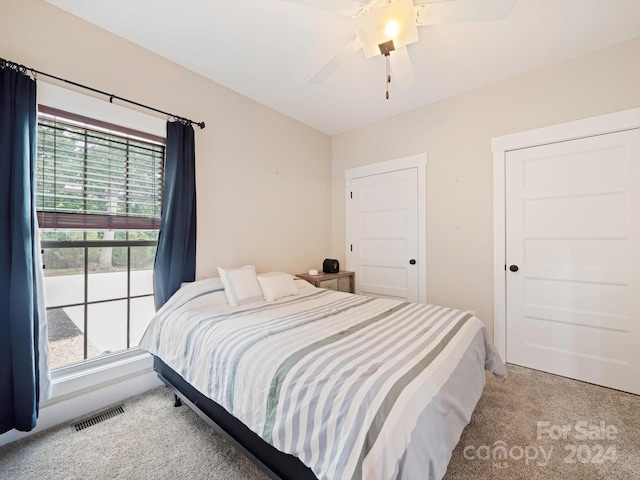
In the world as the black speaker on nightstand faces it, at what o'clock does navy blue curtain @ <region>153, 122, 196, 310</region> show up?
The navy blue curtain is roughly at 3 o'clock from the black speaker on nightstand.

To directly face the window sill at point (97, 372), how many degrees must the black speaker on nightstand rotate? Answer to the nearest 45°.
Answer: approximately 90° to its right

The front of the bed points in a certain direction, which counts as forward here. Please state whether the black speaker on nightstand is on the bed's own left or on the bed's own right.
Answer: on the bed's own left

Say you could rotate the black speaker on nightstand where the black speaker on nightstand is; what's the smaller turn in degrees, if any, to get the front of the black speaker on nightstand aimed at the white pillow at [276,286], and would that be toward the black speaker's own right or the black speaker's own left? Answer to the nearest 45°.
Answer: approximately 90° to the black speaker's own right

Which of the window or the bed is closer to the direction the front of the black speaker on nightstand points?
the bed

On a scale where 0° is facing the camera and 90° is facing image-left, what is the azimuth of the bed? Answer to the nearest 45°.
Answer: approximately 315°

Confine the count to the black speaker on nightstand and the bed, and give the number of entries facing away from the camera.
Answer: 0

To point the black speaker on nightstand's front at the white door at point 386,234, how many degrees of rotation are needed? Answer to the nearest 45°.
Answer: approximately 45° to its left

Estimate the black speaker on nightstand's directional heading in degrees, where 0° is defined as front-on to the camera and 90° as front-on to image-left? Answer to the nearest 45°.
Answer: approximately 315°

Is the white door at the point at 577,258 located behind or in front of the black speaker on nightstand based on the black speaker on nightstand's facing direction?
in front

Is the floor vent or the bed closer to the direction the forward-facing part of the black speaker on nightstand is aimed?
the bed

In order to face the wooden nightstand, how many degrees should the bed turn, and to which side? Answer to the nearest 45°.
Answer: approximately 135° to its left

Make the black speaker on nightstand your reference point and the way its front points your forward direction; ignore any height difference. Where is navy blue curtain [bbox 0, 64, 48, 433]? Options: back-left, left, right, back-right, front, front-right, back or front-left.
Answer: right
